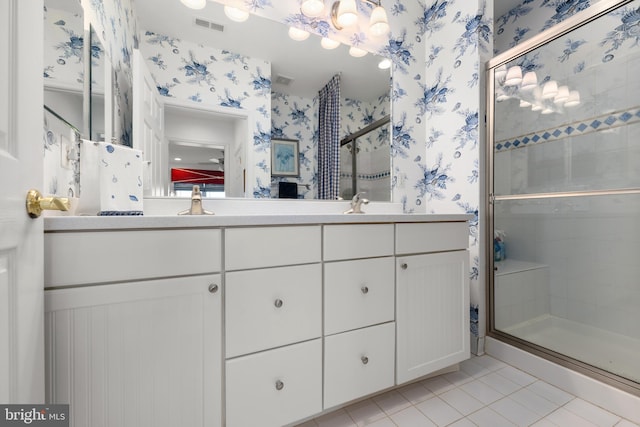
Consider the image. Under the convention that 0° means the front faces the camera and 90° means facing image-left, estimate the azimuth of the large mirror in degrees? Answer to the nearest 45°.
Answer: approximately 315°

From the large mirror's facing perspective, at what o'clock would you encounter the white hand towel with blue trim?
The white hand towel with blue trim is roughly at 3 o'clock from the large mirror.

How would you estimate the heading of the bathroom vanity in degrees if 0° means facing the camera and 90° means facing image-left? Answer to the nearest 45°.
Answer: approximately 315°

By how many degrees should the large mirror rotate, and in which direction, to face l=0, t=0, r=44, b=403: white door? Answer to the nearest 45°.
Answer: approximately 90° to its right

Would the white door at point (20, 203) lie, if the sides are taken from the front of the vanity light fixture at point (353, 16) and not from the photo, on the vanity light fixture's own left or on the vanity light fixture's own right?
on the vanity light fixture's own right
